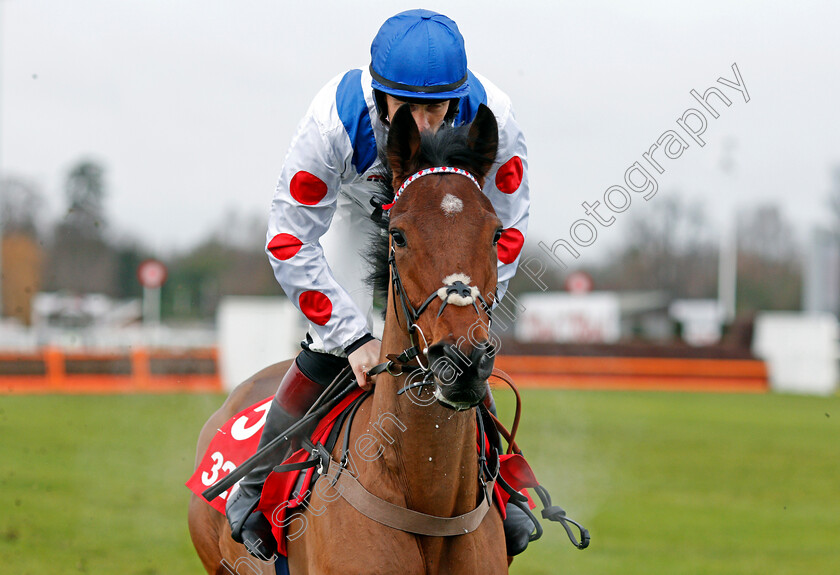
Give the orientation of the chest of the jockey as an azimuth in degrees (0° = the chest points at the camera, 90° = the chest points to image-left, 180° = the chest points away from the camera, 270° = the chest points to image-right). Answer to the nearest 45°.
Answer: approximately 0°

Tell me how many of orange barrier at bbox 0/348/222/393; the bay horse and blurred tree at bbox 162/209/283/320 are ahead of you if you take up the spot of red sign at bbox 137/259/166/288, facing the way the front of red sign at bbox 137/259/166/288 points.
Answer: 2

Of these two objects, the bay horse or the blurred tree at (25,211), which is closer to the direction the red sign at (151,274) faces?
the bay horse

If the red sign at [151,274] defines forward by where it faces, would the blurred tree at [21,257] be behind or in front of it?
behind

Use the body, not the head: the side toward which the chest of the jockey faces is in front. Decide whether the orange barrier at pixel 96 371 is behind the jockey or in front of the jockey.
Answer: behind

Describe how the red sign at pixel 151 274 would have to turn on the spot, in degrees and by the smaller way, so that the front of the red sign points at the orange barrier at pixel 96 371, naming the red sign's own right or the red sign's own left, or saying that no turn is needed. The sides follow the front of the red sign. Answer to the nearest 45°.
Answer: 0° — it already faces it

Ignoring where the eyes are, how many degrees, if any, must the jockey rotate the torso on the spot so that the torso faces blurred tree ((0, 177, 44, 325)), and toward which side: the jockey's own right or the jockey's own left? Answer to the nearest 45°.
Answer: approximately 135° to the jockey's own right

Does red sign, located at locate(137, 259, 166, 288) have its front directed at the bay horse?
yes

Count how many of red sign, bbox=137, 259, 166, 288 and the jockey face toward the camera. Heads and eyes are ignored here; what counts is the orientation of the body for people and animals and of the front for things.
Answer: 2

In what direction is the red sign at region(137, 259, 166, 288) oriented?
toward the camera

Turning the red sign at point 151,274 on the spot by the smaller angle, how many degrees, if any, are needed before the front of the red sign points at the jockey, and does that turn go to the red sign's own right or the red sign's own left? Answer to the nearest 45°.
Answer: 0° — it already faces them

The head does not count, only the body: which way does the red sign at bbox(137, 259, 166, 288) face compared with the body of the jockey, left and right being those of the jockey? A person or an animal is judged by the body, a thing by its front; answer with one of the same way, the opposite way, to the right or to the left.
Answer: the same way
